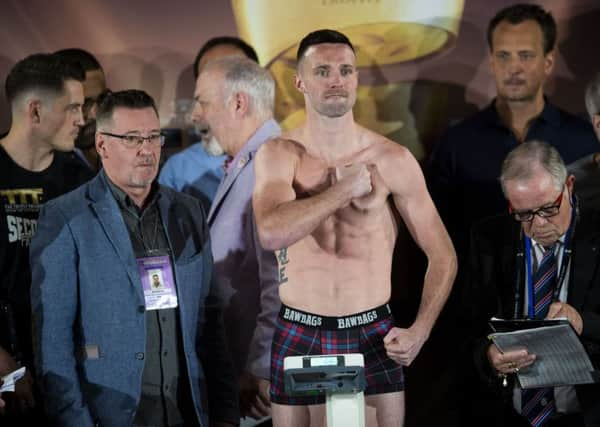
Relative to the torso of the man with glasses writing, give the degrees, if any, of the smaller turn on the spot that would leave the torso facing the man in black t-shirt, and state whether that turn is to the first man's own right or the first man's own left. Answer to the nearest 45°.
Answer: approximately 90° to the first man's own right

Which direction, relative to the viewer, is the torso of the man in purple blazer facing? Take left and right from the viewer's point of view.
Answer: facing to the left of the viewer

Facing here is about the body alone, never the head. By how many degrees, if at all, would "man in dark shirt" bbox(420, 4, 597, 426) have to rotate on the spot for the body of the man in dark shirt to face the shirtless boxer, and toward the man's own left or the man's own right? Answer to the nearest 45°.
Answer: approximately 45° to the man's own right

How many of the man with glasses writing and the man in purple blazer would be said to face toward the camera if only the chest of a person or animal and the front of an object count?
1

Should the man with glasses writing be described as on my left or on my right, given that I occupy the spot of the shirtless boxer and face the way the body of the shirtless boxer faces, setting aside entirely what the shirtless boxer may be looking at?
on my left

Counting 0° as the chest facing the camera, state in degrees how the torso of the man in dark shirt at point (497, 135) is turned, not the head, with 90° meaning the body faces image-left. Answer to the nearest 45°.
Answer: approximately 0°

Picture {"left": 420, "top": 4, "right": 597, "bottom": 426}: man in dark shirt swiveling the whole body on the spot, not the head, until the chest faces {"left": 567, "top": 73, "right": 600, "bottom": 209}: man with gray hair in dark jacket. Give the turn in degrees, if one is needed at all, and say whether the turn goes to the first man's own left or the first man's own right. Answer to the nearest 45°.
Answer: approximately 90° to the first man's own left

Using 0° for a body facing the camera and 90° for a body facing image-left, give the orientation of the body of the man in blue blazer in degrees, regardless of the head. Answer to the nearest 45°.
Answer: approximately 315°

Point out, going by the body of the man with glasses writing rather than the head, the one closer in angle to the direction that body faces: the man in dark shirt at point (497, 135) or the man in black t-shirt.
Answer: the man in black t-shirt

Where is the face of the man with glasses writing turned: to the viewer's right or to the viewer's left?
to the viewer's left

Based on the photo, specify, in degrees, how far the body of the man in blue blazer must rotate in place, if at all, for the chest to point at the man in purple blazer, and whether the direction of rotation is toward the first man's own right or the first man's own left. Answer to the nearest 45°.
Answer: approximately 90° to the first man's own left
